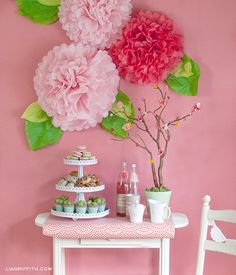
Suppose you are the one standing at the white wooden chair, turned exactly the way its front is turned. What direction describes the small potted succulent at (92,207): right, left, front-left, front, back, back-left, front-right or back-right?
front-right

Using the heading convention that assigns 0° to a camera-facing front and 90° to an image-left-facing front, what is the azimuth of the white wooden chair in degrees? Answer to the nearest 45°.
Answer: approximately 45°

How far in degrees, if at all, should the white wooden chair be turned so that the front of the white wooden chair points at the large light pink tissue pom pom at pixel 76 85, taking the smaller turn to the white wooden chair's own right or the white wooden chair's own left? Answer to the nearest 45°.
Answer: approximately 45° to the white wooden chair's own right

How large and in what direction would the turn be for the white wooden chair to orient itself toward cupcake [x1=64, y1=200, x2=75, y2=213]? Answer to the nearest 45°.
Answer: approximately 45° to its right

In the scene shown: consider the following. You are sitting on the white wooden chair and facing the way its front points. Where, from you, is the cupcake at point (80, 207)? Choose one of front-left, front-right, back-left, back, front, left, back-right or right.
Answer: front-right
